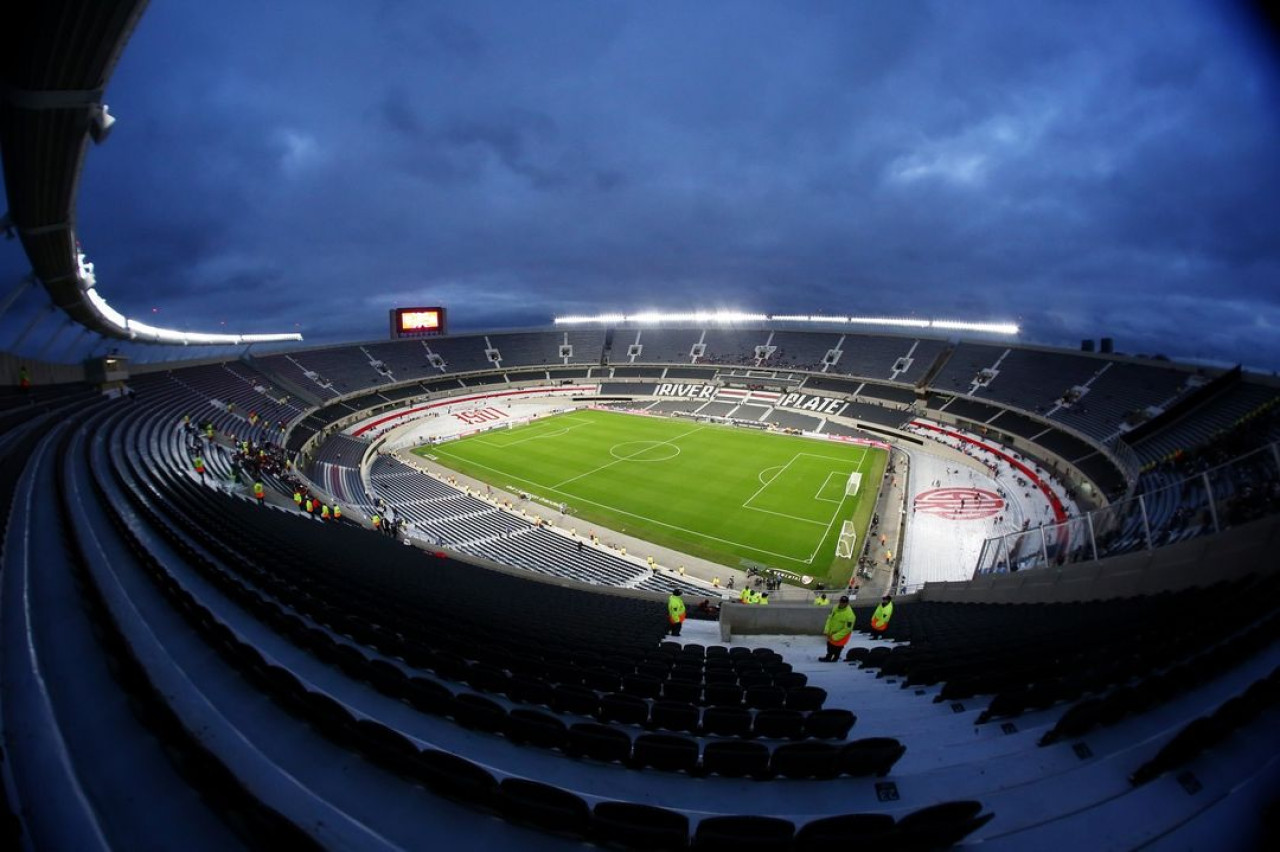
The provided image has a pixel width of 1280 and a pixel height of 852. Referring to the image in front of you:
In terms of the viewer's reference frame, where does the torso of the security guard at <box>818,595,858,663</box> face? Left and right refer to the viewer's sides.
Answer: facing the viewer and to the left of the viewer

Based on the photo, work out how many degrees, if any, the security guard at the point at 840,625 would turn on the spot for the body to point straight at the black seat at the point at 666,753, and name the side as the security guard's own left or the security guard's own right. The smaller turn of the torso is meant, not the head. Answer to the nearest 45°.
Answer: approximately 45° to the security guard's own left

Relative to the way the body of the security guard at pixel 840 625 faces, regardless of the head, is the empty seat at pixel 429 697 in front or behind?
in front
